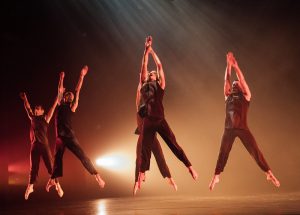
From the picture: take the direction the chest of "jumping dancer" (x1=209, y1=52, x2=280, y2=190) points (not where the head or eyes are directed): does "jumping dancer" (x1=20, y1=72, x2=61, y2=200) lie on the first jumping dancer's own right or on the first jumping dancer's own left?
on the first jumping dancer's own right

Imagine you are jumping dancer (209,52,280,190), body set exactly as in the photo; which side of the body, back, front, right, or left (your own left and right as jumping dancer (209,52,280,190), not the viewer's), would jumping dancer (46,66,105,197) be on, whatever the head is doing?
right

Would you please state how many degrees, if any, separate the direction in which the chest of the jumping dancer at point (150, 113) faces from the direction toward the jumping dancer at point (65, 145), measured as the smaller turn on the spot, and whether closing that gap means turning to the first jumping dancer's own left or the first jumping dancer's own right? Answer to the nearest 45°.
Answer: approximately 90° to the first jumping dancer's own right

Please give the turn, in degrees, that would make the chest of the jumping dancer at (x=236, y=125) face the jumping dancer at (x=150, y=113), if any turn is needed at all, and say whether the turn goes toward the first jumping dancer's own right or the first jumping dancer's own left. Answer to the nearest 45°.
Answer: approximately 45° to the first jumping dancer's own right

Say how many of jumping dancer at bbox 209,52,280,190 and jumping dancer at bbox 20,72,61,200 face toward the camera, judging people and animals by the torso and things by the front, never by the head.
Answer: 2

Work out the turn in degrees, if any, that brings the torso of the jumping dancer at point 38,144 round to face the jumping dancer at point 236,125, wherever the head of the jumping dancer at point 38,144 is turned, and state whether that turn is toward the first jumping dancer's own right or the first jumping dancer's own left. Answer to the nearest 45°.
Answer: approximately 45° to the first jumping dancer's own left

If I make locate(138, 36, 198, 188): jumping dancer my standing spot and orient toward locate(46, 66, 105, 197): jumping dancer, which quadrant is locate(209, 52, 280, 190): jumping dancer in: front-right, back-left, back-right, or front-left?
back-right
